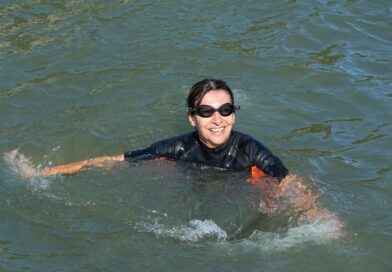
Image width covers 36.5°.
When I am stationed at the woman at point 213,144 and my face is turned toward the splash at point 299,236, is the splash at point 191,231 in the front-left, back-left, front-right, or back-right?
front-right

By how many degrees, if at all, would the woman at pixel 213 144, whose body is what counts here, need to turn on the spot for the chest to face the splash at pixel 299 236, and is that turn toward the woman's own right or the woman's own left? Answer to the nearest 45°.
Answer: approximately 45° to the woman's own left

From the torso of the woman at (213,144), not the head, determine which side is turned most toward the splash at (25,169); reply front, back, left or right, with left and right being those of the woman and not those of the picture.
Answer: right

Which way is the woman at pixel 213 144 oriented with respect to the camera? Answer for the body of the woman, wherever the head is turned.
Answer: toward the camera

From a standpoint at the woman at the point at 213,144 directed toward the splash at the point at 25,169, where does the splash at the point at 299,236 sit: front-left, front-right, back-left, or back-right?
back-left

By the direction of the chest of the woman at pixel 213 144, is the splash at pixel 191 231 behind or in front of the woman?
in front

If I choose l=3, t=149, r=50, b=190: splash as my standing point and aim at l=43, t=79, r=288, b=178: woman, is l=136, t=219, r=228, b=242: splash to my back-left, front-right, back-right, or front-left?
front-right
